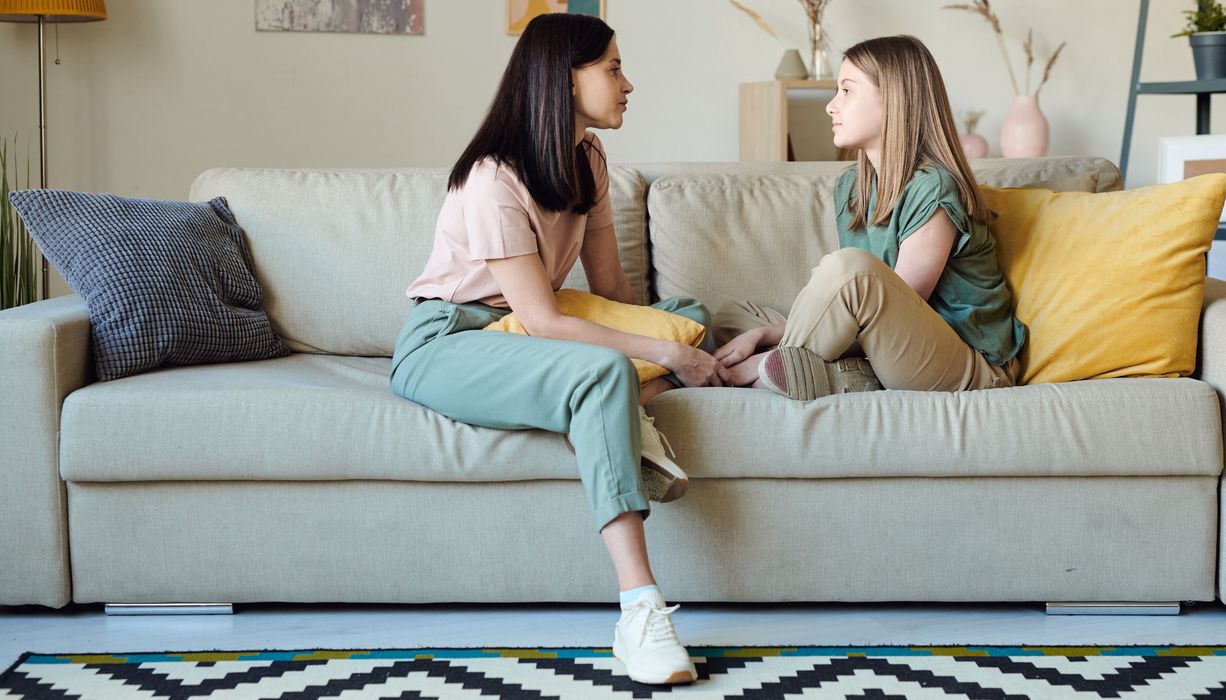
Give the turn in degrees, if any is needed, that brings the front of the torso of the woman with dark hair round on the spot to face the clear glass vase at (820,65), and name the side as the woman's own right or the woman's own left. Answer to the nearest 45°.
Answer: approximately 90° to the woman's own left

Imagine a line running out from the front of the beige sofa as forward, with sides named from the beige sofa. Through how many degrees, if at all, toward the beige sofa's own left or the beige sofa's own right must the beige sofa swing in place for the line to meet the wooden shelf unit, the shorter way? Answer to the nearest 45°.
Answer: approximately 180°

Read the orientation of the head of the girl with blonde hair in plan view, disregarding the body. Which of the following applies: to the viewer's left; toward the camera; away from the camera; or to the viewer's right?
to the viewer's left

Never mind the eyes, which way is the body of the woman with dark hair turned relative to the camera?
to the viewer's right

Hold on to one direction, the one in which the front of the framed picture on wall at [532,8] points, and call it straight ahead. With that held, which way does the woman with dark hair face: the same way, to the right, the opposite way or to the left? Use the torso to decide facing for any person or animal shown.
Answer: to the left

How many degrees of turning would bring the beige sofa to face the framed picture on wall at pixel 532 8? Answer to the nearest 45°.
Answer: approximately 180°

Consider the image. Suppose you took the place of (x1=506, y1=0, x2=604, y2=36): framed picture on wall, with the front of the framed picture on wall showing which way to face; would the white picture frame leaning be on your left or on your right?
on your left

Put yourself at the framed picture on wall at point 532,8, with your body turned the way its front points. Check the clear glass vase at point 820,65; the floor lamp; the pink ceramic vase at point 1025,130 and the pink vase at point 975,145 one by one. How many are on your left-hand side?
3

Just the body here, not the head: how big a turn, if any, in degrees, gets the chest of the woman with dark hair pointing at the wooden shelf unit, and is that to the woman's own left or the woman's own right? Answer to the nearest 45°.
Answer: approximately 90° to the woman's own left

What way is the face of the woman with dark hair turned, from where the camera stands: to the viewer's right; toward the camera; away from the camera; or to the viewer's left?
to the viewer's right

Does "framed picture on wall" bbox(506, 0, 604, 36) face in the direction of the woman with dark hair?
yes
